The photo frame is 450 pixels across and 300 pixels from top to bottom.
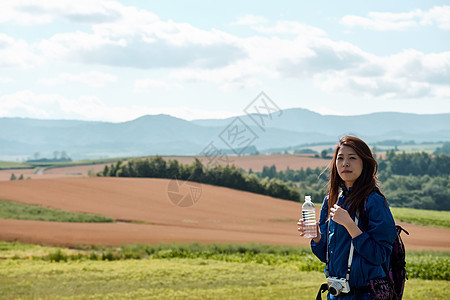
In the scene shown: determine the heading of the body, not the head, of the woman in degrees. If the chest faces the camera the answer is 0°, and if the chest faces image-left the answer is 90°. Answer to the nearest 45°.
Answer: approximately 45°
